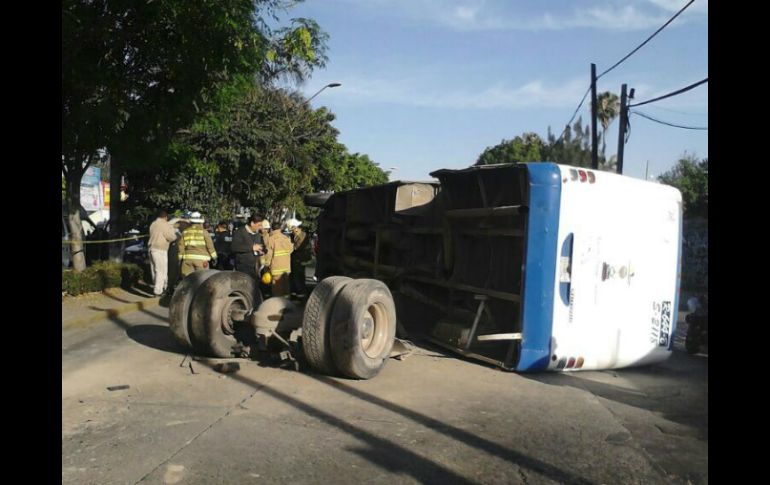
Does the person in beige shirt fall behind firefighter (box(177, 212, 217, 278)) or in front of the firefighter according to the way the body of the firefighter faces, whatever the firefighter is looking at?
in front

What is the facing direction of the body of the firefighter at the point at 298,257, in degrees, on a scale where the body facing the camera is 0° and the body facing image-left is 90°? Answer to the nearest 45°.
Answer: approximately 90°

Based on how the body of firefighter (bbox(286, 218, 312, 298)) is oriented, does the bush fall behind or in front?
in front

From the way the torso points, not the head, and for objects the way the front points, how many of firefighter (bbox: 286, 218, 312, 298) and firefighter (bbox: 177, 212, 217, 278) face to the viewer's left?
1

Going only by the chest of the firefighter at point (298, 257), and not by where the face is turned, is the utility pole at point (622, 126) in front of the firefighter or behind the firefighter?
behind
